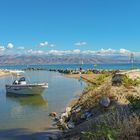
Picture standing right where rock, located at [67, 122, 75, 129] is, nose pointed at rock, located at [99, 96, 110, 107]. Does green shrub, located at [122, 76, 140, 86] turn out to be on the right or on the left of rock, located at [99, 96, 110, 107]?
left

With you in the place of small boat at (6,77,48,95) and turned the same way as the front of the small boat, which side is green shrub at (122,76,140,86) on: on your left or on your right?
on your left
